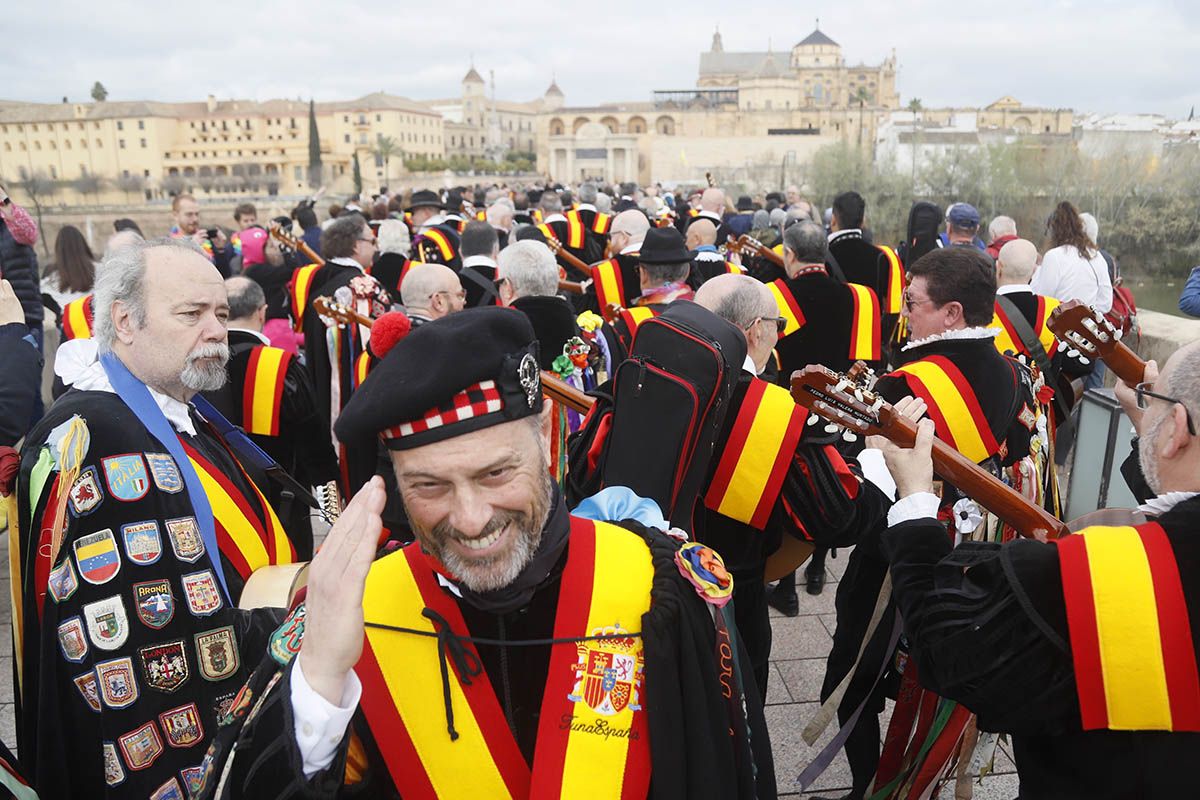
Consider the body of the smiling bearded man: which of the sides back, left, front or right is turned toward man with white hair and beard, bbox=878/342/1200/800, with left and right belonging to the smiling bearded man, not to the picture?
left

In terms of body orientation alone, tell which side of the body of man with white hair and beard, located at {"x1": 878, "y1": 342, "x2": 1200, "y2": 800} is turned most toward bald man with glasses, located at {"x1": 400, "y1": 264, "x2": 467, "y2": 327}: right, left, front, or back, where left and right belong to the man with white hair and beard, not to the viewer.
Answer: front

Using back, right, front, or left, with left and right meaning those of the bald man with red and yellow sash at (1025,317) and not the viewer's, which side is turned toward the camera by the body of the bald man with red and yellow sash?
back

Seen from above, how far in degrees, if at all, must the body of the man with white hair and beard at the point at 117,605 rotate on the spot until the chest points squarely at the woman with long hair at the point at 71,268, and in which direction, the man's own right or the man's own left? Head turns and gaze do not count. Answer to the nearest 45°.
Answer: approximately 135° to the man's own left

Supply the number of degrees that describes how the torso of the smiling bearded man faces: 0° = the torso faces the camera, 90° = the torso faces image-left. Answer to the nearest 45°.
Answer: approximately 0°

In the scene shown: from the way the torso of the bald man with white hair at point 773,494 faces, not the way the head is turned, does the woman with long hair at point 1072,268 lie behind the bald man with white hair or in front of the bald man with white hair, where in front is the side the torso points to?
in front
